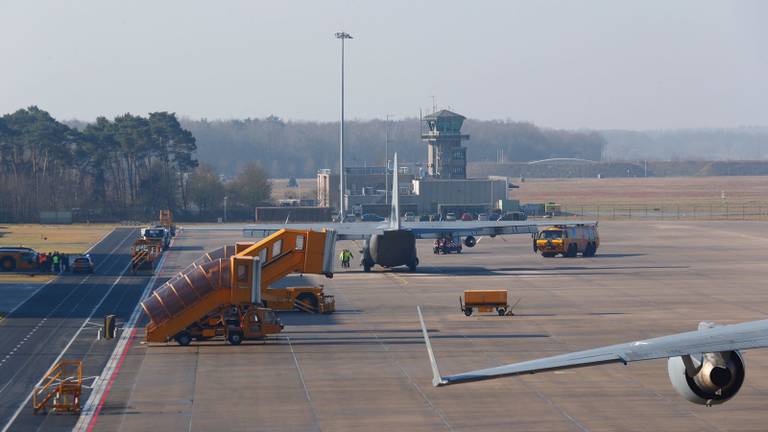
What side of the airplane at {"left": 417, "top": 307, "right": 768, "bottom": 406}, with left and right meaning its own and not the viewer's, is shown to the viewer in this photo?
back

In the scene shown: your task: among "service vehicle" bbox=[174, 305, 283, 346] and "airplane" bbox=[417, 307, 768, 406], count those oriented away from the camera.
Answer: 1

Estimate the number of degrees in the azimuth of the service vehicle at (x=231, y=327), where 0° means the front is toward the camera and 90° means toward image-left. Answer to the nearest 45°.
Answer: approximately 270°

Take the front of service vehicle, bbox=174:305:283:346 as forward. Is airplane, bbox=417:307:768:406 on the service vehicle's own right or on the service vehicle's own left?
on the service vehicle's own right
